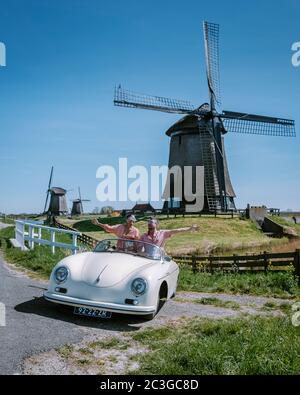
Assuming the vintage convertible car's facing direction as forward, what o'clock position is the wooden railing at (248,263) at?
The wooden railing is roughly at 6 o'clock from the vintage convertible car.

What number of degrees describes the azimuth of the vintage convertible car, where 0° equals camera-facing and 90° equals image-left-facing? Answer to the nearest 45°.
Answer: approximately 45°
